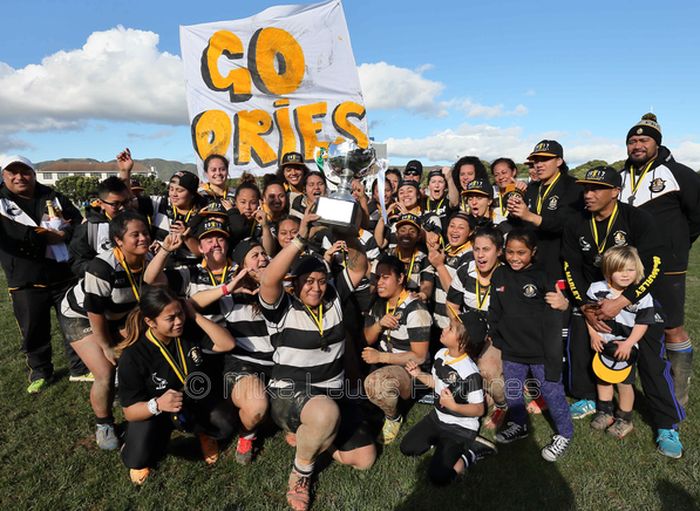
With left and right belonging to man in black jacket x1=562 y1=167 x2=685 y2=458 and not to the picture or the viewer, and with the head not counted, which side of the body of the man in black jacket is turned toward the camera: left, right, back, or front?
front

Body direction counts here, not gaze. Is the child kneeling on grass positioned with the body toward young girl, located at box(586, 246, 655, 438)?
no

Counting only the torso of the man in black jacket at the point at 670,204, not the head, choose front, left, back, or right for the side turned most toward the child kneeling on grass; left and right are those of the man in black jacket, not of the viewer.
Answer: front

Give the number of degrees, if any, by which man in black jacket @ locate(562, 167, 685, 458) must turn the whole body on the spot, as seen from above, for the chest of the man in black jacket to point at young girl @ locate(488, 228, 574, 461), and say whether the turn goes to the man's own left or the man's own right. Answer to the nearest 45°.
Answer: approximately 45° to the man's own right

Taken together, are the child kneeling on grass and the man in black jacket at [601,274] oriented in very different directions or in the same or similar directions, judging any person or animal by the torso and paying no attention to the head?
same or similar directions

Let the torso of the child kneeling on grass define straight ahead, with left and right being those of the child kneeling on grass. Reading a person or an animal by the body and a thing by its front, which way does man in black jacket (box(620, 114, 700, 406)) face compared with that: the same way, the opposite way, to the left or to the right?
the same way

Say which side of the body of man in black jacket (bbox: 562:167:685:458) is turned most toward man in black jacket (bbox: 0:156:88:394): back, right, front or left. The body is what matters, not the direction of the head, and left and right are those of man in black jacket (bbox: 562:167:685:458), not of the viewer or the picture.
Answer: right

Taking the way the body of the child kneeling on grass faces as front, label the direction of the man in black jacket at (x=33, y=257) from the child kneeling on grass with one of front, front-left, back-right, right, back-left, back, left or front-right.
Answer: front-right

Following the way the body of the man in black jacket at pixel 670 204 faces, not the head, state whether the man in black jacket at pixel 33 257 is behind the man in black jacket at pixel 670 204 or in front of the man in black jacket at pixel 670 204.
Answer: in front

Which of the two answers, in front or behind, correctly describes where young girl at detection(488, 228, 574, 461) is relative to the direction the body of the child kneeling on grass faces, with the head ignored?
behind

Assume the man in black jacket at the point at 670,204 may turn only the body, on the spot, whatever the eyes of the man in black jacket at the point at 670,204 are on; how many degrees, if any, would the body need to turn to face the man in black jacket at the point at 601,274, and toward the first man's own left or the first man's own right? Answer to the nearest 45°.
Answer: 0° — they already face them

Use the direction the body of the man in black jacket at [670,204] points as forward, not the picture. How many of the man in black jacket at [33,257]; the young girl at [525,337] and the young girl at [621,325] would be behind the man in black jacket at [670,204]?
0

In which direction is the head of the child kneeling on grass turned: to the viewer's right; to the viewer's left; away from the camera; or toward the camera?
to the viewer's left

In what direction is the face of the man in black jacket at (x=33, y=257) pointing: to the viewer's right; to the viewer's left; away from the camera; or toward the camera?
toward the camera

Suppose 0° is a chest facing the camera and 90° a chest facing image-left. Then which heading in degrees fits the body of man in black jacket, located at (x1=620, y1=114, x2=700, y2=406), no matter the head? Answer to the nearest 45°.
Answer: approximately 45°

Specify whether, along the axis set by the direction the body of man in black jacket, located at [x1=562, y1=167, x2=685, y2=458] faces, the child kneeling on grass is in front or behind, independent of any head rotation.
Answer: in front

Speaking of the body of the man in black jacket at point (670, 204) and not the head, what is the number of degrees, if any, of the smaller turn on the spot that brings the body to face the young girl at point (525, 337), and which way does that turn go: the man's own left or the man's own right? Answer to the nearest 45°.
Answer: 0° — they already face them
